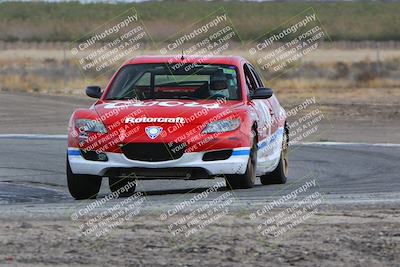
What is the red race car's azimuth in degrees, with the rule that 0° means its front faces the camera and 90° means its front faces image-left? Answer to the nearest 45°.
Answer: approximately 0°
